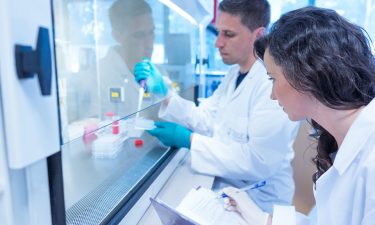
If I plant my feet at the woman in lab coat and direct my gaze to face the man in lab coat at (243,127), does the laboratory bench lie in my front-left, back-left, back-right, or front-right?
front-left

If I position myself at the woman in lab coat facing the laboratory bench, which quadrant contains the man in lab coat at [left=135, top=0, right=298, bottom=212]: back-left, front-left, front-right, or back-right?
front-right

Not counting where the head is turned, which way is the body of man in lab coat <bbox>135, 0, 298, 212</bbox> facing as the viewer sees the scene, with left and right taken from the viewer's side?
facing the viewer and to the left of the viewer

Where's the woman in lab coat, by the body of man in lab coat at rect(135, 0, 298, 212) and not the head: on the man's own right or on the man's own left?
on the man's own left

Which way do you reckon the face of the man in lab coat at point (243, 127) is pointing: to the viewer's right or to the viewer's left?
to the viewer's left
